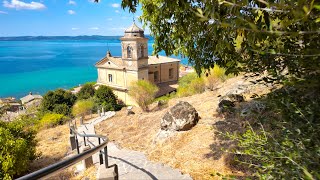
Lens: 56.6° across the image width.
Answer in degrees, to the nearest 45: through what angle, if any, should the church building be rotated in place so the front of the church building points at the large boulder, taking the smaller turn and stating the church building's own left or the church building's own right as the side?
approximately 45° to the church building's own left

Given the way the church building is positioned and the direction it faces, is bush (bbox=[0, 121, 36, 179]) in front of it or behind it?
in front

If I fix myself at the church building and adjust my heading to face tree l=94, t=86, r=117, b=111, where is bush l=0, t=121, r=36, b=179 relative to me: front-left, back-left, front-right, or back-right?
front-left

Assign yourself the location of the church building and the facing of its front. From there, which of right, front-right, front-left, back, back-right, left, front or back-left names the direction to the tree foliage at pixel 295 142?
front-left

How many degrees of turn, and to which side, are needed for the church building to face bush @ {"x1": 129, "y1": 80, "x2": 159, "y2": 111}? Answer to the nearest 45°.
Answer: approximately 45° to its left

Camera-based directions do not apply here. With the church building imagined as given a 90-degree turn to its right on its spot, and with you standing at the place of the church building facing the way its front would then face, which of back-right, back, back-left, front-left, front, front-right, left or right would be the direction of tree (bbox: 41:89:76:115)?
left

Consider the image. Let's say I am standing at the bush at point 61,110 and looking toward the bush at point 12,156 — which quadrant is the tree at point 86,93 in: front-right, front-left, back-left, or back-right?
back-left

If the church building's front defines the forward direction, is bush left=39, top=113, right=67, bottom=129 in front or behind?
in front

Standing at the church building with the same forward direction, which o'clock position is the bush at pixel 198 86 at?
The bush is roughly at 10 o'clock from the church building.

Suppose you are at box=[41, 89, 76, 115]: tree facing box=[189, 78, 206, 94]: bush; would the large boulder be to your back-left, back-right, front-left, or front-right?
front-right

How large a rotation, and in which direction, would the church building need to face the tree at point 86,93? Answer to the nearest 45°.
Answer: approximately 45° to its right

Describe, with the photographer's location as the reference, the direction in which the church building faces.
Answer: facing the viewer and to the left of the viewer
